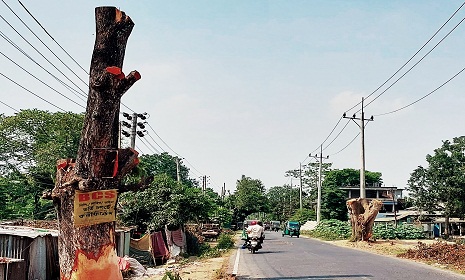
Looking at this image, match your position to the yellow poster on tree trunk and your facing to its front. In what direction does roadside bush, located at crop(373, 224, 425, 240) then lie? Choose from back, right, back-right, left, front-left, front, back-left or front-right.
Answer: back-left

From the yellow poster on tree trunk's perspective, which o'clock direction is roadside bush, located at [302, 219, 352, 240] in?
The roadside bush is roughly at 7 o'clock from the yellow poster on tree trunk.

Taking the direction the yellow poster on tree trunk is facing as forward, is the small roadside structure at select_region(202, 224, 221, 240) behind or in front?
behind

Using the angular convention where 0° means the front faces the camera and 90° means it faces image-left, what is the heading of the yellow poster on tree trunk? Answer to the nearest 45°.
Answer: approximately 0°

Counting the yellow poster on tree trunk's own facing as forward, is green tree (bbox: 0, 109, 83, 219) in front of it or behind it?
behind

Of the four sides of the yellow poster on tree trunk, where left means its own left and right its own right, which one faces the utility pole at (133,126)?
back

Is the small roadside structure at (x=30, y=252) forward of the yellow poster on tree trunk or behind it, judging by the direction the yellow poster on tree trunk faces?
behind

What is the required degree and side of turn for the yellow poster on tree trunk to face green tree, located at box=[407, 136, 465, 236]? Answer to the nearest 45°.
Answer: approximately 135° to its left
